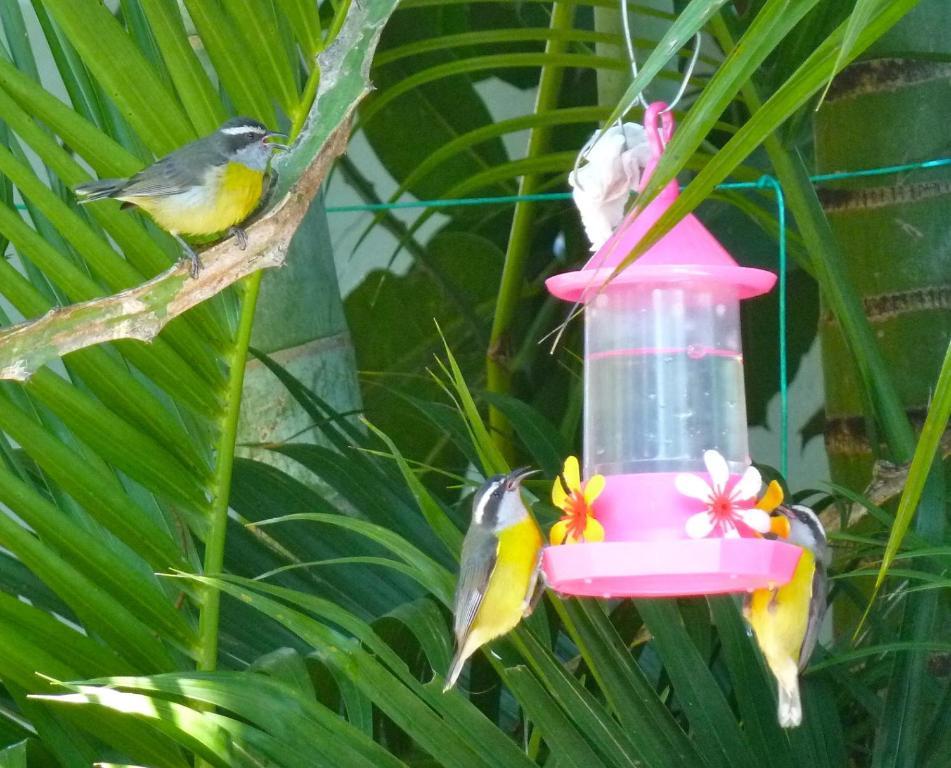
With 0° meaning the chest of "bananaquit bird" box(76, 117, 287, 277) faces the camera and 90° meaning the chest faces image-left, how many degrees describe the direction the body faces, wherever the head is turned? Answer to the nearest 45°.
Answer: approximately 270°

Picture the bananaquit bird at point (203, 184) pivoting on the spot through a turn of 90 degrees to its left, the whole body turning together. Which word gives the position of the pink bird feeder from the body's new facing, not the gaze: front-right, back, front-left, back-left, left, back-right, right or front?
back-right

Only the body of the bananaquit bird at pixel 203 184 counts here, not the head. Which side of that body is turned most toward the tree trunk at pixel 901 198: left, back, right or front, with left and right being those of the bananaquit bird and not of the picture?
front

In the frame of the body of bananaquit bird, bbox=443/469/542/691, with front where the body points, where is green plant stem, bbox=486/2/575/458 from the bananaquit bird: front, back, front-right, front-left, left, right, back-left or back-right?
left

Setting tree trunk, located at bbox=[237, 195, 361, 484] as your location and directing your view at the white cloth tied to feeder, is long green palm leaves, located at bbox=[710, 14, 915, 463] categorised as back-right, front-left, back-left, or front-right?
front-left

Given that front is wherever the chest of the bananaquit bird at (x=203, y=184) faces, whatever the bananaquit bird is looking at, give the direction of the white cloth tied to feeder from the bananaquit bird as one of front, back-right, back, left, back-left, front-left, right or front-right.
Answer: front-right

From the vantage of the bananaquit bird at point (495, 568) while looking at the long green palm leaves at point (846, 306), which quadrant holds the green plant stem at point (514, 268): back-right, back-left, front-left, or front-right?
front-left
